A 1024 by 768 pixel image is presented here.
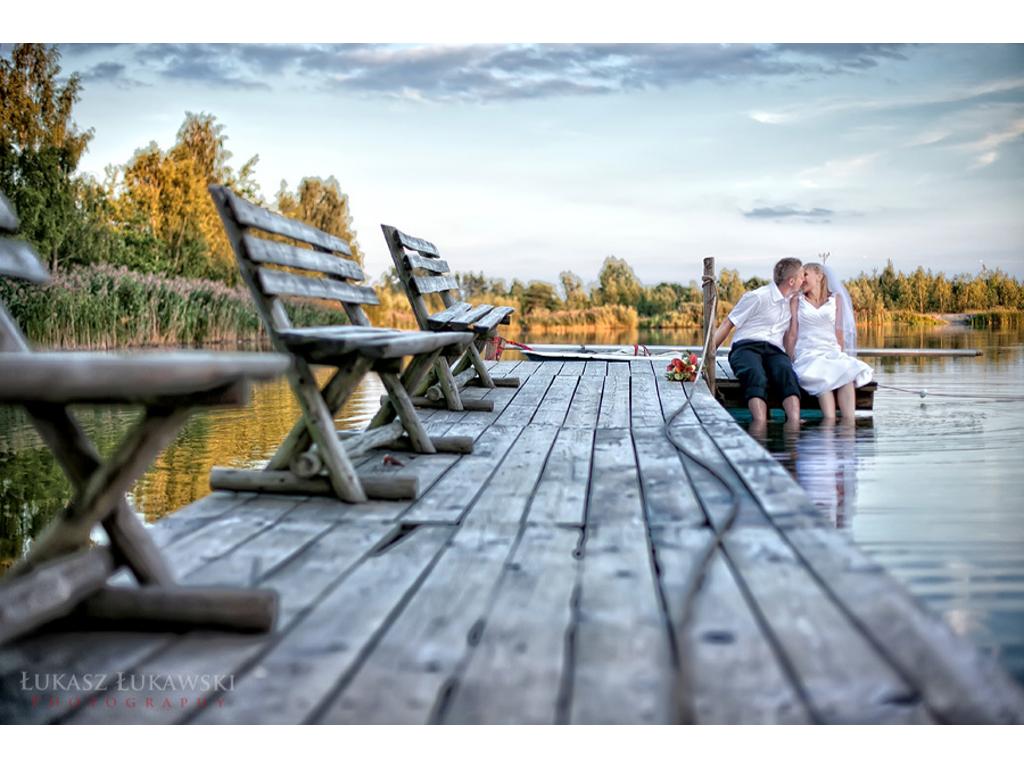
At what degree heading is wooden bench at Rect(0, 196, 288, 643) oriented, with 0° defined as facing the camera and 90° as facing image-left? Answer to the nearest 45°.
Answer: approximately 315°

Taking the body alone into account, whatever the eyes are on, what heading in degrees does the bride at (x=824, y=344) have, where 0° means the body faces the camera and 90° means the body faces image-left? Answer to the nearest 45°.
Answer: approximately 0°

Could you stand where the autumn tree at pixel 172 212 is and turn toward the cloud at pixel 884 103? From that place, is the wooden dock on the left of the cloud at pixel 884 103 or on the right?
right

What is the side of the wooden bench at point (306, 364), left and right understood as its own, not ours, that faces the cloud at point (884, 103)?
left

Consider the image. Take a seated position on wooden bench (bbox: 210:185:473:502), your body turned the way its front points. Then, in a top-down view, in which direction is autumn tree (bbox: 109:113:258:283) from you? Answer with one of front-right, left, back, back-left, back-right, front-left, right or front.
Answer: back-left

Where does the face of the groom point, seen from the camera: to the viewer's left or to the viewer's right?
to the viewer's right

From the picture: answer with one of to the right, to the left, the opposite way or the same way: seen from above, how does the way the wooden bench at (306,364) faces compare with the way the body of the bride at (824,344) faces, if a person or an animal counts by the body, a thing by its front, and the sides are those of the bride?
to the left
